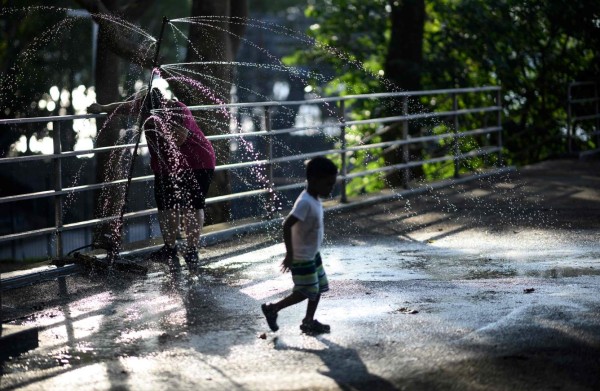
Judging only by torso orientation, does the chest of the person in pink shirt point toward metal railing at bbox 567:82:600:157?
no

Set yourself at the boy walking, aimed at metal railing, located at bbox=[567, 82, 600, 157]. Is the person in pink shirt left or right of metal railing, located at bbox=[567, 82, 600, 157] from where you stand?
left
